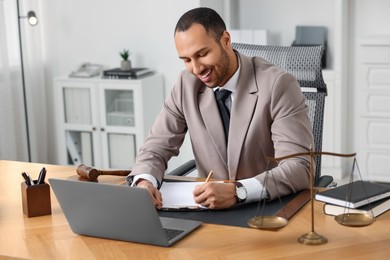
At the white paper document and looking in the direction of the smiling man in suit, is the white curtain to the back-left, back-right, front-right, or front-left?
front-left

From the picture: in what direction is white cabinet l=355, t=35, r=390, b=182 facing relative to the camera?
toward the camera

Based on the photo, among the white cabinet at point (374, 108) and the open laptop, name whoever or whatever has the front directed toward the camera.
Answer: the white cabinet

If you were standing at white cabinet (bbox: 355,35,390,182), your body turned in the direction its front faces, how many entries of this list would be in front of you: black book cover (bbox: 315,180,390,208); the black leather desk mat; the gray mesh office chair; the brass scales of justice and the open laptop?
5

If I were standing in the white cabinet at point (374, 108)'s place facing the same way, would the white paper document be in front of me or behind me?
in front

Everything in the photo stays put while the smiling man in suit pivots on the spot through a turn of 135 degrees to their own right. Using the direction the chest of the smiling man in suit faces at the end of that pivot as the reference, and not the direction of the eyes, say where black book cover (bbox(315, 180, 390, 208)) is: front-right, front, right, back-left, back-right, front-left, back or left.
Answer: back-right

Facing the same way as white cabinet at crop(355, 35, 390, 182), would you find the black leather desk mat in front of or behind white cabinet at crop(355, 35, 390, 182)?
in front

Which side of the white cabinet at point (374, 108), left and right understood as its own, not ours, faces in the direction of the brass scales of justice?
front

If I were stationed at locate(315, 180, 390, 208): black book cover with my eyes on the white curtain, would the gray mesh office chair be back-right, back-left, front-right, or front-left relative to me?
front-right

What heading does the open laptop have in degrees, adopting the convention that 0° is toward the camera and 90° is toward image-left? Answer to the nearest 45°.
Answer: approximately 225°

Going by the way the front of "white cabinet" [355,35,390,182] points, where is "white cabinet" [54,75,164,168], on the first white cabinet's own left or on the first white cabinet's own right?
on the first white cabinet's own right

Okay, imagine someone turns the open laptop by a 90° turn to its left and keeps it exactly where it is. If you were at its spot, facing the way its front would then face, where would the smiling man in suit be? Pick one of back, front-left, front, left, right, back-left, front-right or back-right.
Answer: right

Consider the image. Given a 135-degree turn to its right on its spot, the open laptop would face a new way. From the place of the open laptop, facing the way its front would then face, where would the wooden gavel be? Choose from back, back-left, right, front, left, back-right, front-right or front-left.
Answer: back

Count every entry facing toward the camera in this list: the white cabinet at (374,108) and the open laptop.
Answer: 1

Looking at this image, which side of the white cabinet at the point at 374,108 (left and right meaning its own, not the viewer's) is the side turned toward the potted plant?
right

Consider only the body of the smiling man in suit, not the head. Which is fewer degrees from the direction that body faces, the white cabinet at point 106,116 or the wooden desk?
the wooden desk

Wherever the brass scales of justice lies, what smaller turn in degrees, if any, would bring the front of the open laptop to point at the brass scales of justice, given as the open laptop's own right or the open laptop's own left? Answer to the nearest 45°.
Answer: approximately 45° to the open laptop's own right

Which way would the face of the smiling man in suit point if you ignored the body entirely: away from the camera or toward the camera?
toward the camera

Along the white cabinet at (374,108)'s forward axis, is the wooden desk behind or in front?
in front
